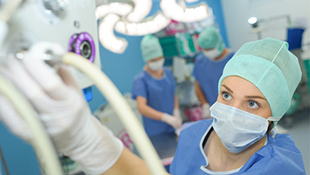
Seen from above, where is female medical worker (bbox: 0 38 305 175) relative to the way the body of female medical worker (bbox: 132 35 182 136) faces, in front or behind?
in front

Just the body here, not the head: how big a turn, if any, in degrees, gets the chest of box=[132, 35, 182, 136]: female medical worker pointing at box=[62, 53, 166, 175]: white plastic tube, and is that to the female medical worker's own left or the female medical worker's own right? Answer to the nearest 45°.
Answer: approximately 45° to the female medical worker's own right

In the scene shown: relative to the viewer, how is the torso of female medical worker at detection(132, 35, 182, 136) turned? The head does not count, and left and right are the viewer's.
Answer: facing the viewer and to the right of the viewer

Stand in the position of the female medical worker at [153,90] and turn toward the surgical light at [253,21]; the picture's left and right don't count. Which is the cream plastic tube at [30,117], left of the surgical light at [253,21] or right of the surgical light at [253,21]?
right

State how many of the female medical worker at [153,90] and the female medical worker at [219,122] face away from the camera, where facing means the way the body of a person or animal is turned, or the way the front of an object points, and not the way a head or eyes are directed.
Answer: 0

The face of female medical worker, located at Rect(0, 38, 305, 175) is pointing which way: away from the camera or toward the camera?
toward the camera

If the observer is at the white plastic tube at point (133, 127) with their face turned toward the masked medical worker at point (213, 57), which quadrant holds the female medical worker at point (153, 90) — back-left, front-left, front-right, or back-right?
front-left

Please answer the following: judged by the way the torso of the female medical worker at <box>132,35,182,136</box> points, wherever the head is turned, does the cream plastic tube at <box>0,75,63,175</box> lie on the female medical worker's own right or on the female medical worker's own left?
on the female medical worker's own right
